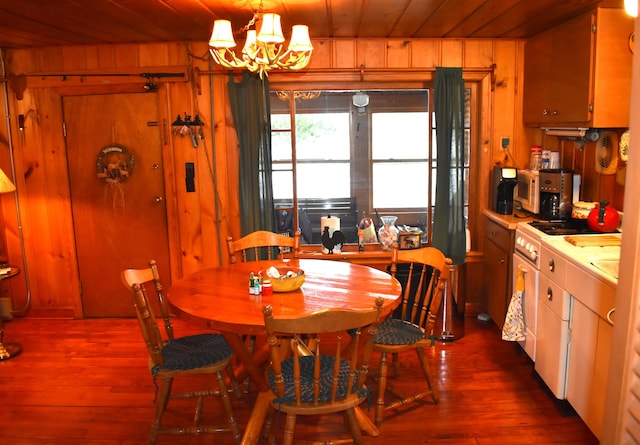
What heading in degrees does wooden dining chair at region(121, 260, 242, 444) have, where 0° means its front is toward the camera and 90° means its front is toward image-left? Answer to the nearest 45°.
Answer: approximately 270°

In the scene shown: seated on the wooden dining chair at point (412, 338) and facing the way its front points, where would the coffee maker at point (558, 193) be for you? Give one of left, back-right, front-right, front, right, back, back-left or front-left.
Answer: back

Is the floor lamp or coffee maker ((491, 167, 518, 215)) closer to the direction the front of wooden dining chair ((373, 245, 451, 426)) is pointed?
the floor lamp

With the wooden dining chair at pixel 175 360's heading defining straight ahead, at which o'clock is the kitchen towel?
The kitchen towel is roughly at 12 o'clock from the wooden dining chair.

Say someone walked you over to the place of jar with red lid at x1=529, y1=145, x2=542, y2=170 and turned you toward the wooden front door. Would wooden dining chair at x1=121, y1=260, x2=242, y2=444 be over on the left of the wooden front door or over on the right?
left

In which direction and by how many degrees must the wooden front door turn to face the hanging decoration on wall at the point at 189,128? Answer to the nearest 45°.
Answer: approximately 45° to its left

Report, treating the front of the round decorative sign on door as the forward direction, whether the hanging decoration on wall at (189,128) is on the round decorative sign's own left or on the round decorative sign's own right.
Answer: on the round decorative sign's own left

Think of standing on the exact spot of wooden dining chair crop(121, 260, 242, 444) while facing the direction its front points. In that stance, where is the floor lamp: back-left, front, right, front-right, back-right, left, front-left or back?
back-left

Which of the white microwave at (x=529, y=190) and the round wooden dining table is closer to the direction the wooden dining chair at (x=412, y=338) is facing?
the round wooden dining table

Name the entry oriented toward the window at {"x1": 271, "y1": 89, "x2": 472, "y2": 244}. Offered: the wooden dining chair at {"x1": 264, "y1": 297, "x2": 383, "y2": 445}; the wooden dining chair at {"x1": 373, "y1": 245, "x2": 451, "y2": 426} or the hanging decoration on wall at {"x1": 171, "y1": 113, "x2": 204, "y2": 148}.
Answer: the wooden dining chair at {"x1": 264, "y1": 297, "x2": 383, "y2": 445}
